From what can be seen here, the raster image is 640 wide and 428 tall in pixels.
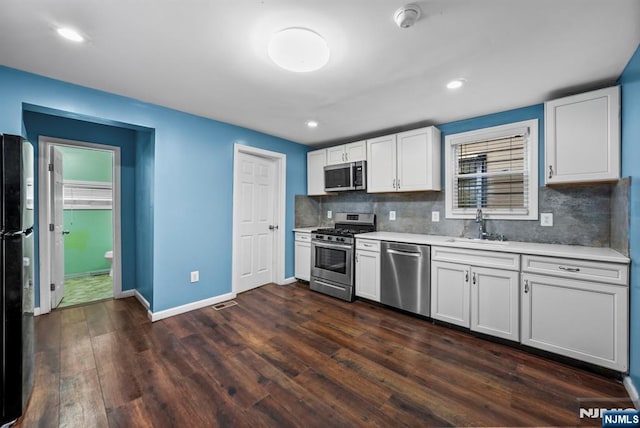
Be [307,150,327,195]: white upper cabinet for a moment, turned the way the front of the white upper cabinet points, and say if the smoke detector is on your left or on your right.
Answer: on your left

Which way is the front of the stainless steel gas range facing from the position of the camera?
facing the viewer and to the left of the viewer

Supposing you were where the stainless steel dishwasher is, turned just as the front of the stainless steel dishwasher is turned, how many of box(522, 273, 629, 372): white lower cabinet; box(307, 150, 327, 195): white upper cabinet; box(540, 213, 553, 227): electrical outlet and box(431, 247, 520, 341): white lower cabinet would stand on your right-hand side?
1

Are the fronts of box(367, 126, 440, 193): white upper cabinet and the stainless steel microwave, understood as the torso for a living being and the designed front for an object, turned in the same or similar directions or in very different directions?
same or similar directions

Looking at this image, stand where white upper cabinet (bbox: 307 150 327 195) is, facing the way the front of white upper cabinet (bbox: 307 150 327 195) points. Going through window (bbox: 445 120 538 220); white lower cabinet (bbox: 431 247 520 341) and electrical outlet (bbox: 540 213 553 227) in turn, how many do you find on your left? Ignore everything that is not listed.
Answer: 3

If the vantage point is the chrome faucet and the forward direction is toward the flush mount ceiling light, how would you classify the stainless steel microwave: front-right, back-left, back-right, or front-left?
front-right

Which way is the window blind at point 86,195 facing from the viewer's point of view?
toward the camera

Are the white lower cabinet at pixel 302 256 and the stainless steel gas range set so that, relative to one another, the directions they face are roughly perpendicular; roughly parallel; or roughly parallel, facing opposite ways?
roughly parallel

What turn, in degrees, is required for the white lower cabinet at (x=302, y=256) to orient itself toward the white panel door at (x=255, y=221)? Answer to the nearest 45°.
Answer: approximately 45° to its right

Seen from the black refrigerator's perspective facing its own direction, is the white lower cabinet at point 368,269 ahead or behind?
ahead

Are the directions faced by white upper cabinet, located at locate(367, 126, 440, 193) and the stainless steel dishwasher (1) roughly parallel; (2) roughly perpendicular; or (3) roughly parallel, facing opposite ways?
roughly parallel
